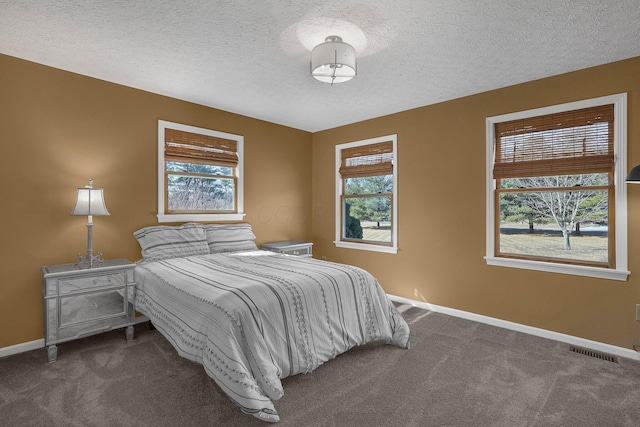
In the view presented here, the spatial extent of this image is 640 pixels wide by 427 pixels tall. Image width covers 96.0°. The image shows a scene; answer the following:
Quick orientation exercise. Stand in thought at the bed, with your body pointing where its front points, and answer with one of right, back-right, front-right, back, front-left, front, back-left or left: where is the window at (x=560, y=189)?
front-left

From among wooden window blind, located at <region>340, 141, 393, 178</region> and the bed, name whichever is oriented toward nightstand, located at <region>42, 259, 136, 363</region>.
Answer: the wooden window blind

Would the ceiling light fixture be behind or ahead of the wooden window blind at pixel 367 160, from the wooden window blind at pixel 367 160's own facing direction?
ahead

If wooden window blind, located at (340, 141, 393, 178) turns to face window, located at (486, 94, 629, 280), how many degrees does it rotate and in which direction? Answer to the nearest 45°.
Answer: approximately 90° to its left

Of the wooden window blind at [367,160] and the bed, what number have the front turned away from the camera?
0

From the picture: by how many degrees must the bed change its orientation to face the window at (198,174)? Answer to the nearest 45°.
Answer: approximately 180°

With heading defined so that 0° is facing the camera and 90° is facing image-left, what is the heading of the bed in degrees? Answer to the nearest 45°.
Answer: approximately 315°

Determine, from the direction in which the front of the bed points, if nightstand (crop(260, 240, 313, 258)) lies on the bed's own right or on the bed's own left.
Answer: on the bed's own left

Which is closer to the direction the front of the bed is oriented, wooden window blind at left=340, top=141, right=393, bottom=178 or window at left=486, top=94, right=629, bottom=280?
the window

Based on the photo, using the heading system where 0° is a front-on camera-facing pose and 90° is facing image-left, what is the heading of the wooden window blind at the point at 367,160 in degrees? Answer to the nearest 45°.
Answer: approximately 45°

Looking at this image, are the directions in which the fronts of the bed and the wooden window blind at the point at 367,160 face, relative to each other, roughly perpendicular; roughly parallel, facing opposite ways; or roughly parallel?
roughly perpendicular

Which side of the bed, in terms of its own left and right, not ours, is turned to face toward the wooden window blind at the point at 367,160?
left
